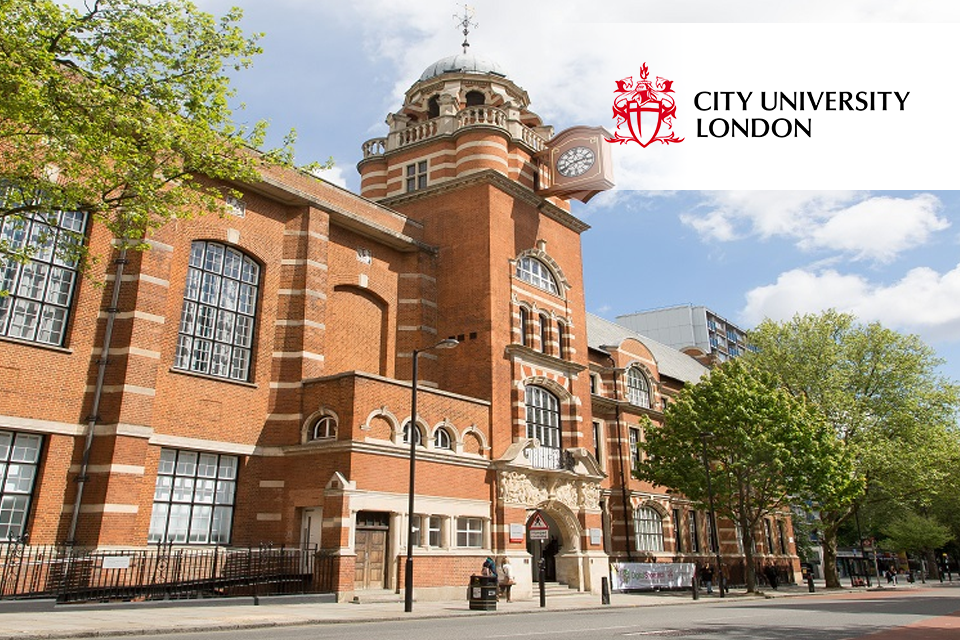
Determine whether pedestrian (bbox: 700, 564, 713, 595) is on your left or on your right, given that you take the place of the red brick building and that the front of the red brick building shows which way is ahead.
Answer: on your left

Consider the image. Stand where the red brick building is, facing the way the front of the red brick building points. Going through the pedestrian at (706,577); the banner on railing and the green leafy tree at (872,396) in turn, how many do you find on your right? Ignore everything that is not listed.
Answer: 0

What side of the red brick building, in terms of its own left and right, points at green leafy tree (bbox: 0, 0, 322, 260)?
right

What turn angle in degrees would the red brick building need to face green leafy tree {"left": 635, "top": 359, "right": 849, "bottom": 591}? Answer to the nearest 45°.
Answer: approximately 45° to its left

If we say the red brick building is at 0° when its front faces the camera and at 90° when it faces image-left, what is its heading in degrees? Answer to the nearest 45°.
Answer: approximately 315°

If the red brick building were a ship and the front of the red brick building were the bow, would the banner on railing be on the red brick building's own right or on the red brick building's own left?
on the red brick building's own left
